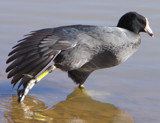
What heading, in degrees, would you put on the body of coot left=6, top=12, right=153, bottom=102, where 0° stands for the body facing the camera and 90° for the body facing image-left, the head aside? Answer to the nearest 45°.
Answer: approximately 270°
